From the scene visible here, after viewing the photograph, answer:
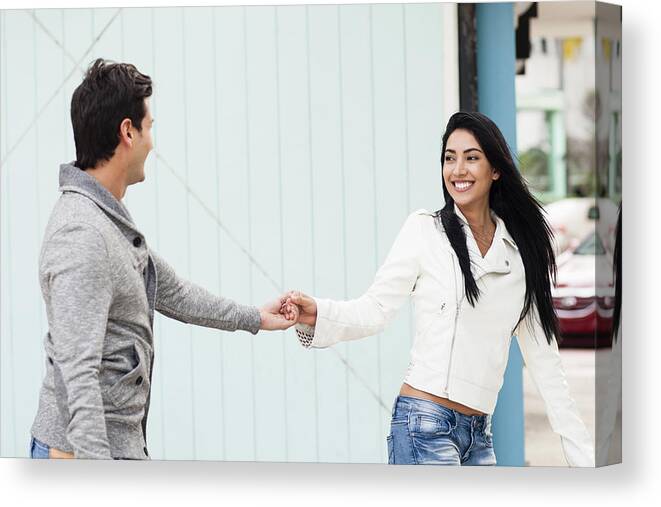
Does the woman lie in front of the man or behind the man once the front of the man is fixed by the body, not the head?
in front

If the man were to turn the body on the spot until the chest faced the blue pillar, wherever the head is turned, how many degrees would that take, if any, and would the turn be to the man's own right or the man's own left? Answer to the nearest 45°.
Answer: approximately 45° to the man's own left

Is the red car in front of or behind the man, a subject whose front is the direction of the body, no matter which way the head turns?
in front

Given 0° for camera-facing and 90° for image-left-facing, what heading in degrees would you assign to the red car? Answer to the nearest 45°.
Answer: approximately 0°

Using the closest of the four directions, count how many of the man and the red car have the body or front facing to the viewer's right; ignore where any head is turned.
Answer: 1

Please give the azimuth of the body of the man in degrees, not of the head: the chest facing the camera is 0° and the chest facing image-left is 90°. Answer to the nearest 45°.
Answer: approximately 270°

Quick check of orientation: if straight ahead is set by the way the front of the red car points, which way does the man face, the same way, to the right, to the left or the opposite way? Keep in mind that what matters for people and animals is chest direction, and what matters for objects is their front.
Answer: to the left
